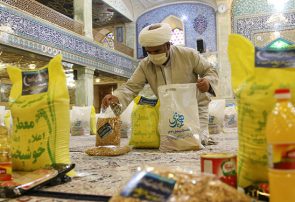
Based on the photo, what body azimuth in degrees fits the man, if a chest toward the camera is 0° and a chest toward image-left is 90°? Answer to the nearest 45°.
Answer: approximately 45°

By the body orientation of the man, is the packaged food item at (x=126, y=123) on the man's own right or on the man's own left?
on the man's own right

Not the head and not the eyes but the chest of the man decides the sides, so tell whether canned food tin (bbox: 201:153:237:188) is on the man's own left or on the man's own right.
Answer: on the man's own left

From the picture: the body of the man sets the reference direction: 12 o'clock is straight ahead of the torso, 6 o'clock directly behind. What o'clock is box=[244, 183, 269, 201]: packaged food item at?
The packaged food item is roughly at 10 o'clock from the man.

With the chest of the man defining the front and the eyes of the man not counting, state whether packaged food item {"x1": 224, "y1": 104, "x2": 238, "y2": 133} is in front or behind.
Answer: behind

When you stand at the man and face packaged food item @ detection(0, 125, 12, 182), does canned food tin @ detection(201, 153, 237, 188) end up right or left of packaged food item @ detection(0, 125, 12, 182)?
left

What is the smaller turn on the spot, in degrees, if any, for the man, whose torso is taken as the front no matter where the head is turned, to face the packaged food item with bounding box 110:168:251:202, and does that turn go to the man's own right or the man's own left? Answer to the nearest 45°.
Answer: approximately 45° to the man's own left

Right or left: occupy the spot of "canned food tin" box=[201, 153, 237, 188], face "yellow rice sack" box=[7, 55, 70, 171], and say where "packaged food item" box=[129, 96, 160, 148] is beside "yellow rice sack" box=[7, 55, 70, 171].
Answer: right
